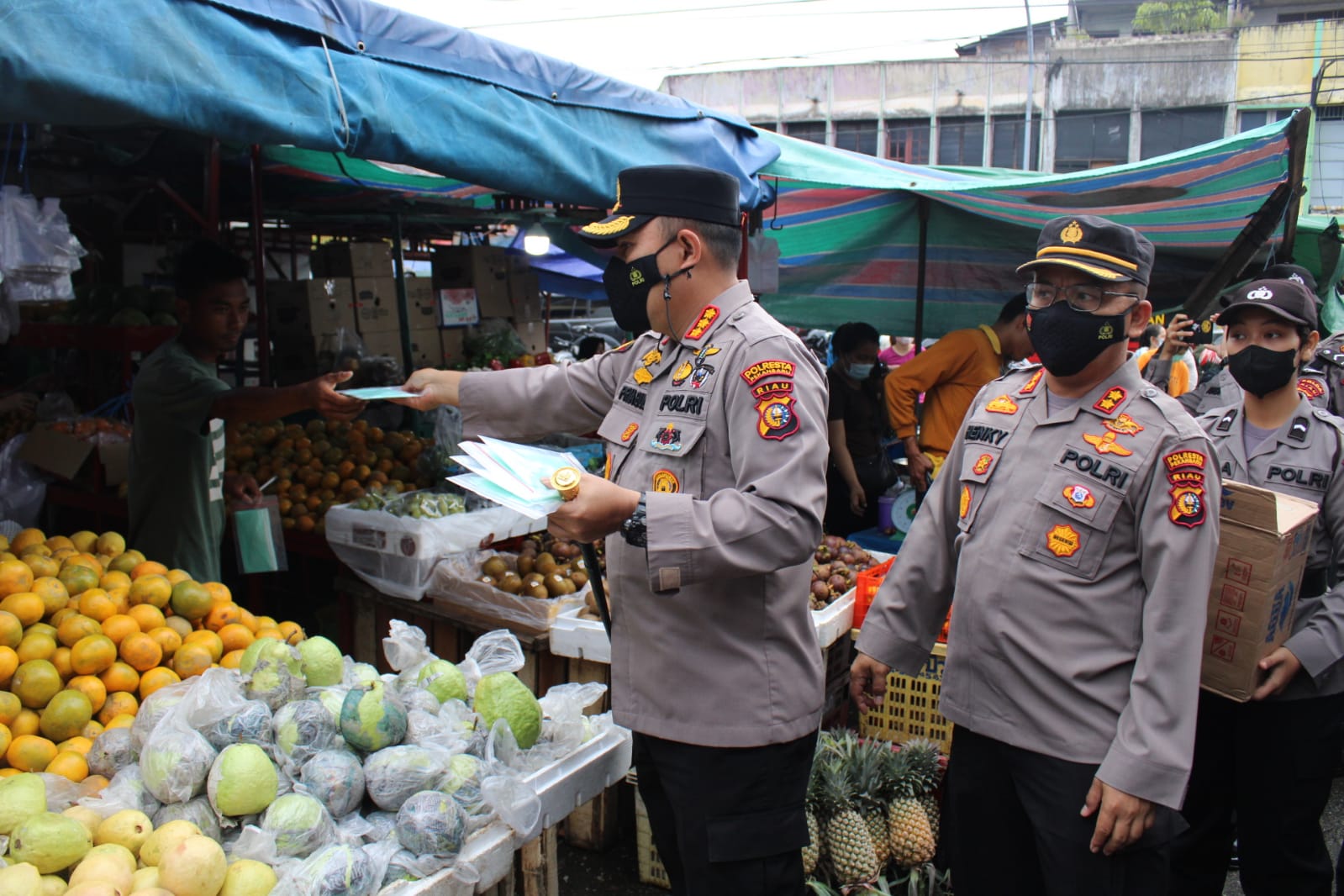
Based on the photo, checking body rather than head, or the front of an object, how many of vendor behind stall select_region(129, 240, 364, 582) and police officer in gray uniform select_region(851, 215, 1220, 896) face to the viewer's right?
1

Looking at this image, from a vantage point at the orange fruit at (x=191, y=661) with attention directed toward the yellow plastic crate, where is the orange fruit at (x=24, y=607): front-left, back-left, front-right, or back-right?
back-left

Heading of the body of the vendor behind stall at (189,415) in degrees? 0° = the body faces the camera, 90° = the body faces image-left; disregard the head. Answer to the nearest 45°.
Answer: approximately 270°

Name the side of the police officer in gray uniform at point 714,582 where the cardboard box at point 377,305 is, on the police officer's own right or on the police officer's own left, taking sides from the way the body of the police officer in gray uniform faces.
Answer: on the police officer's own right

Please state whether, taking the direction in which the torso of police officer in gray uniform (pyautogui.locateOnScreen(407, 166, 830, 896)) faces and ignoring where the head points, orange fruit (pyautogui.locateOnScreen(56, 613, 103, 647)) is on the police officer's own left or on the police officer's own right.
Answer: on the police officer's own right

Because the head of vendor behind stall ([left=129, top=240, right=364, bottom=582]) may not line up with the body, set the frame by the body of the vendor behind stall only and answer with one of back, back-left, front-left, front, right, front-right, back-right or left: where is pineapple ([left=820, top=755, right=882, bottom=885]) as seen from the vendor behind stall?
front-right

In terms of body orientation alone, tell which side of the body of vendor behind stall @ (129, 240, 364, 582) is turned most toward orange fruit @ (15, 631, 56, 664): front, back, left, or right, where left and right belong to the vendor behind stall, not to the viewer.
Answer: right

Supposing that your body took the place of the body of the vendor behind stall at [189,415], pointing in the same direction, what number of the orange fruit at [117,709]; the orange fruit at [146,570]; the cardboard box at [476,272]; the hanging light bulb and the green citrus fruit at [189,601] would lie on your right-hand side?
3
